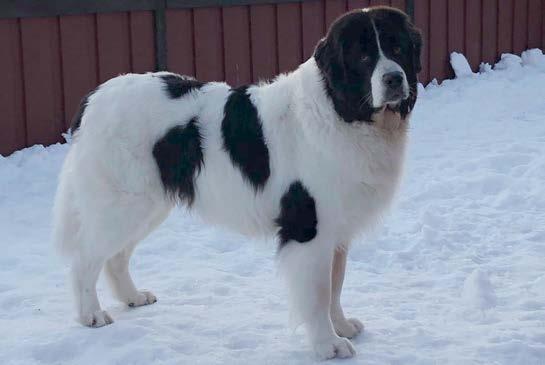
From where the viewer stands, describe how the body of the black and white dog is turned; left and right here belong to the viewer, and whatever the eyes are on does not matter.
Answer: facing the viewer and to the right of the viewer

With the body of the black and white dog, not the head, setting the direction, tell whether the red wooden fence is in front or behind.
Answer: behind
